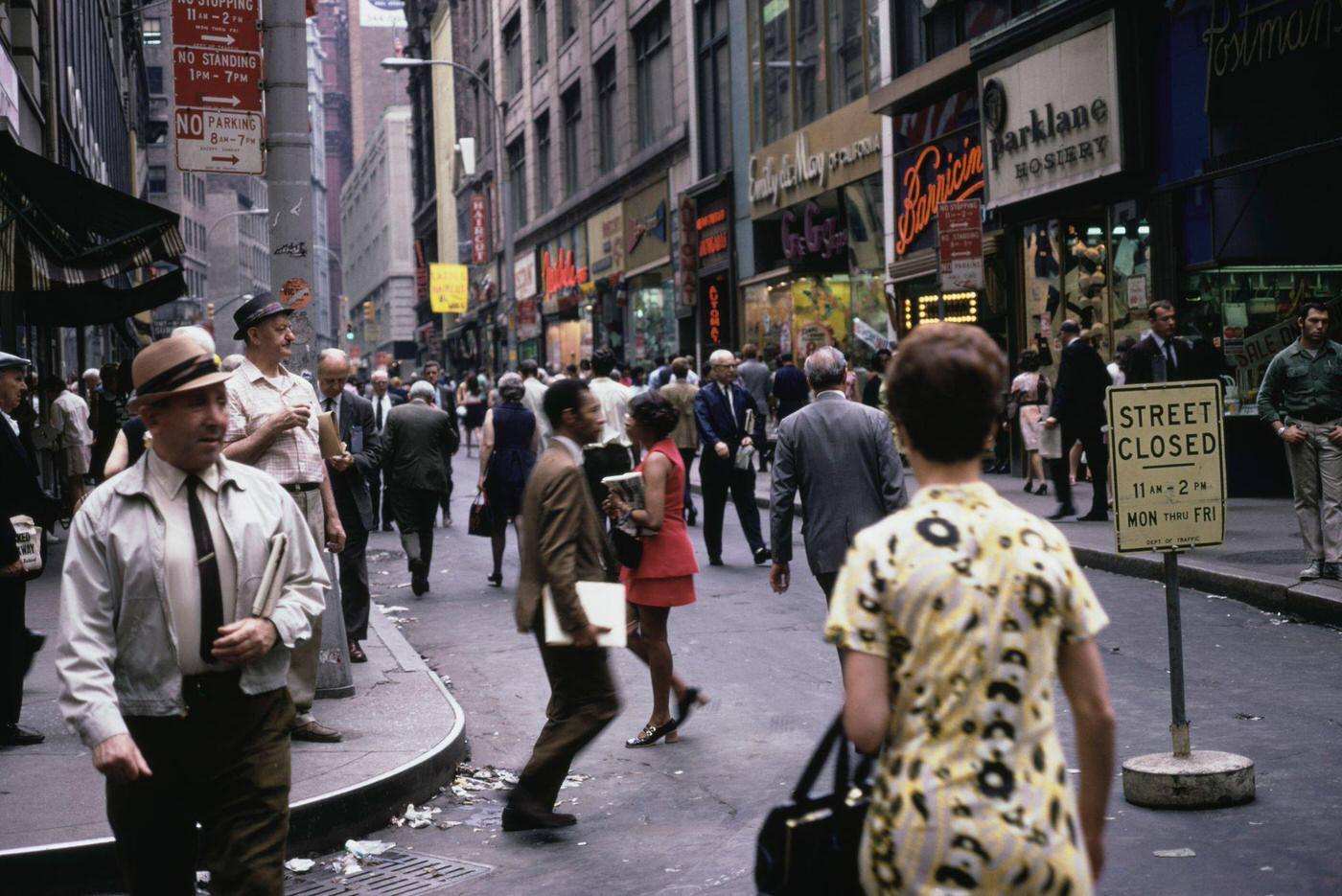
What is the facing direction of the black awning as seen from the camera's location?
facing to the right of the viewer

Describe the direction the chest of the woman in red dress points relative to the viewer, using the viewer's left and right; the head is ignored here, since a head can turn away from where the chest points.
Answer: facing to the left of the viewer

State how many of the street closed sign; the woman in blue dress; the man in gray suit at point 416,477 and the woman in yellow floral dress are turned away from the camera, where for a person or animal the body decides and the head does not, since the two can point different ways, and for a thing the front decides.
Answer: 3

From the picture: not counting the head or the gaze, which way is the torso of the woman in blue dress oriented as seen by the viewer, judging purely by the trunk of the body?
away from the camera

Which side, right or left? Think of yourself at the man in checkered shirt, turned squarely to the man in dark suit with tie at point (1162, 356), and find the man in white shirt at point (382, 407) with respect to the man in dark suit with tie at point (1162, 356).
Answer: left
